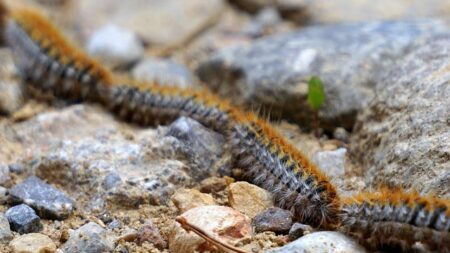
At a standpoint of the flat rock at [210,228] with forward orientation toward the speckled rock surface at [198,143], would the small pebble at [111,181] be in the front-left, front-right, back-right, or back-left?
front-left
